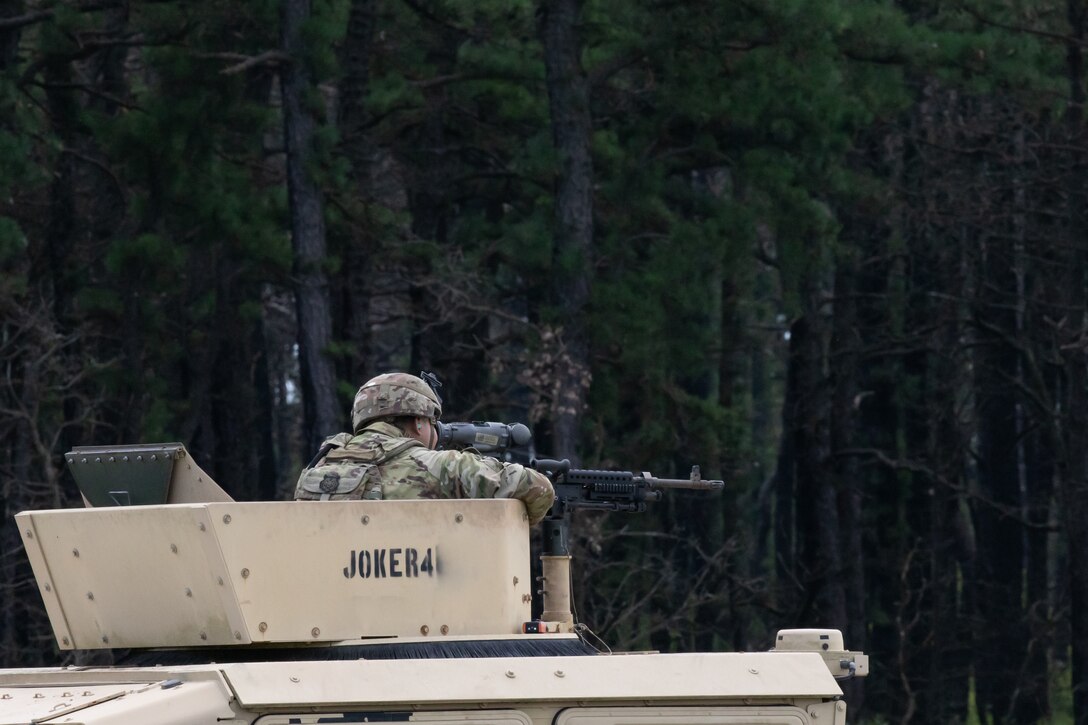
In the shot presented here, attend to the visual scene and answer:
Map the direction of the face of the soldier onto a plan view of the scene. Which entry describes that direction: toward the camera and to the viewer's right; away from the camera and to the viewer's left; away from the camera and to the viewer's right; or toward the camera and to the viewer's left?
away from the camera and to the viewer's right

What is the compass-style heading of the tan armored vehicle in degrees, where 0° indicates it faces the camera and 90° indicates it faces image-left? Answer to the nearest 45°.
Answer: approximately 270°
